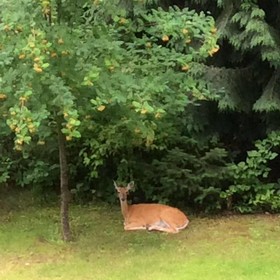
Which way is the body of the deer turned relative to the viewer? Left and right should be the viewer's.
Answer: facing to the left of the viewer
